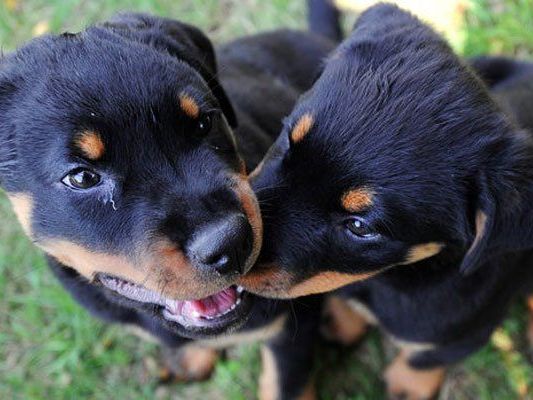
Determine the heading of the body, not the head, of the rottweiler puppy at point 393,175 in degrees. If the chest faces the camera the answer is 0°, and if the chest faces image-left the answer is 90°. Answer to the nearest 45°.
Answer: approximately 45°
